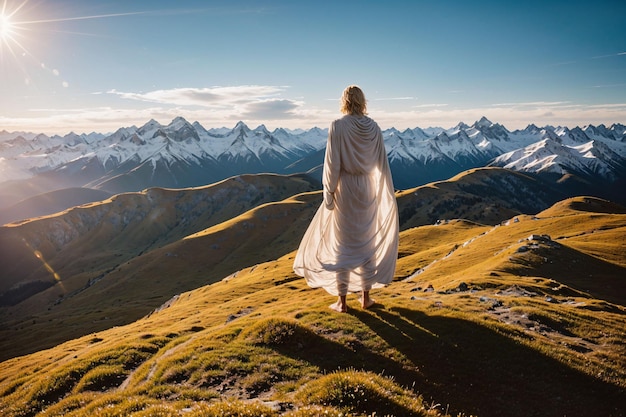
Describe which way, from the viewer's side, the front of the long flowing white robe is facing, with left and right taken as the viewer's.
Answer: facing away from the viewer

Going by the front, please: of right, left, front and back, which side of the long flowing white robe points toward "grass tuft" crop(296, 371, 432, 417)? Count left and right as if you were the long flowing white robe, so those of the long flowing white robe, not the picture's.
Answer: back
